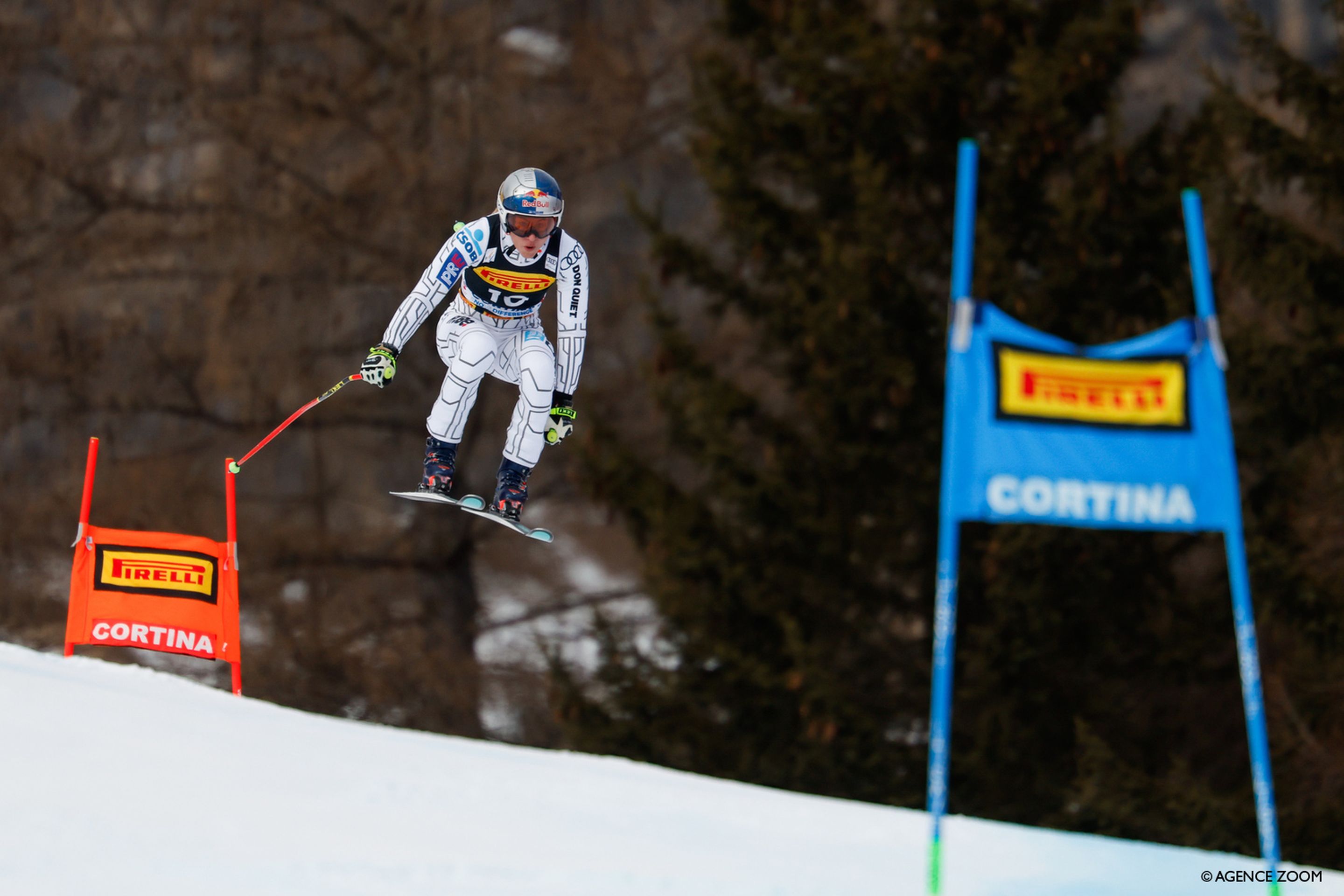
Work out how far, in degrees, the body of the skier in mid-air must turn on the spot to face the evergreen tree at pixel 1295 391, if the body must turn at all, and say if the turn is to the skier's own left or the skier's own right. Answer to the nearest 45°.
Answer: approximately 135° to the skier's own left

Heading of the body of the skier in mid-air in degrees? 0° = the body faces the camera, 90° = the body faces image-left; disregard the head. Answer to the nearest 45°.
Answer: approximately 0°

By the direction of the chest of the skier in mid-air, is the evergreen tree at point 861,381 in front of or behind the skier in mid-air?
behind
